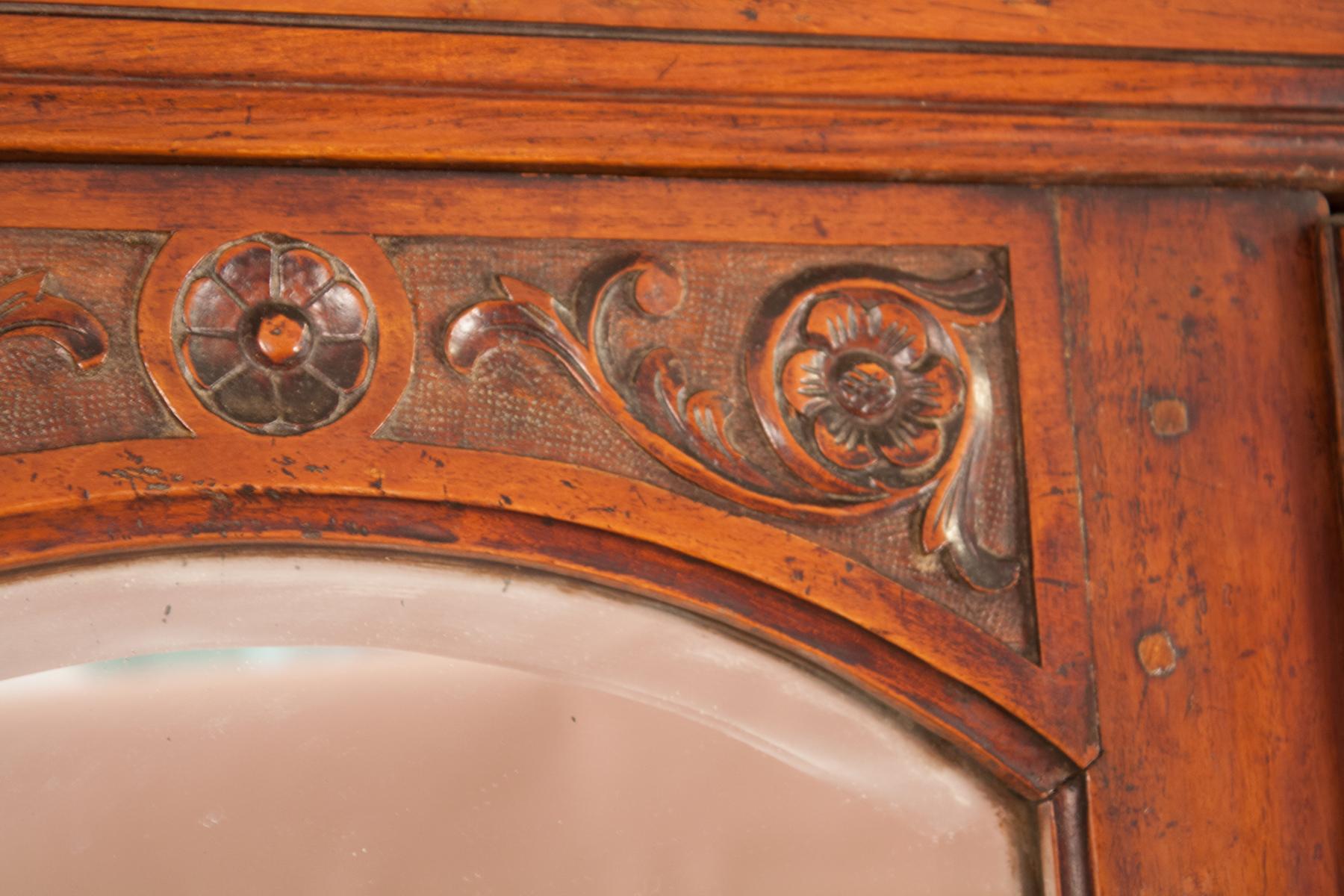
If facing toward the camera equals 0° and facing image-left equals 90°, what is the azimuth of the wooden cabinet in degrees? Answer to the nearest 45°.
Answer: approximately 0°
